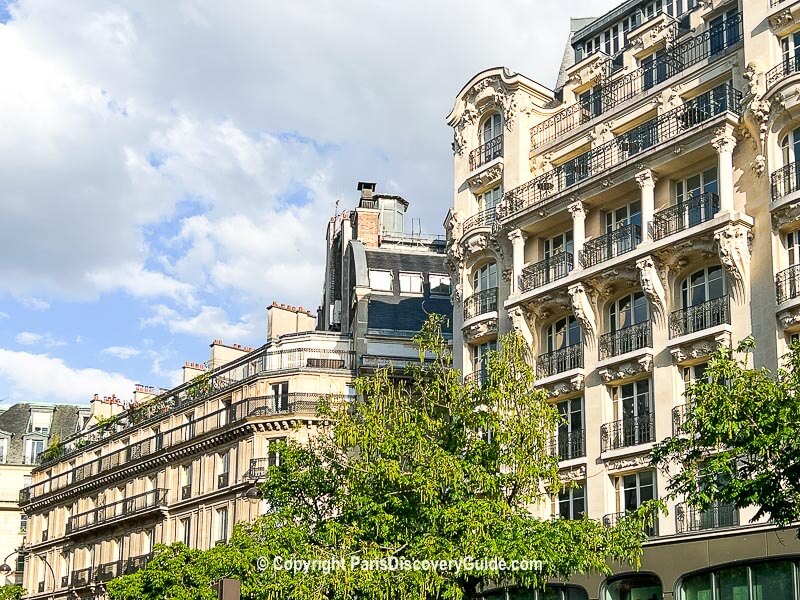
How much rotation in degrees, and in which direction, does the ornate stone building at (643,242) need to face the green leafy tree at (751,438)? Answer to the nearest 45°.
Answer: approximately 45° to its left

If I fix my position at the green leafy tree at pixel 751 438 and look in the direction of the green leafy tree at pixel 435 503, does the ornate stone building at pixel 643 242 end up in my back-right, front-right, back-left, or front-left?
front-right
